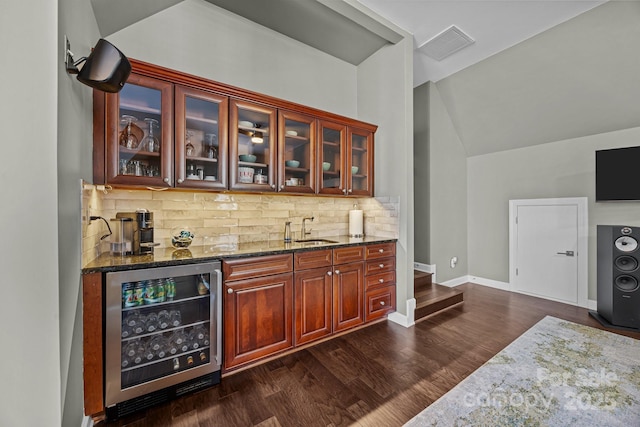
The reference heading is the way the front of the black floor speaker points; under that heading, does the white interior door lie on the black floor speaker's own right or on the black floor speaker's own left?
on the black floor speaker's own right

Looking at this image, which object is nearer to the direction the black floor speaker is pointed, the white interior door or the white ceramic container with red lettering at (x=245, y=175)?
the white ceramic container with red lettering

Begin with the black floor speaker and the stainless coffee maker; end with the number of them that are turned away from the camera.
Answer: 0

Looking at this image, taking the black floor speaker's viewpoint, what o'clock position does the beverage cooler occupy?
The beverage cooler is roughly at 1 o'clock from the black floor speaker.

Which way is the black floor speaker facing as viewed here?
toward the camera

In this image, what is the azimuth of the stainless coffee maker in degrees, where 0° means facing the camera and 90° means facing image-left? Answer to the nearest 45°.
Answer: approximately 315°

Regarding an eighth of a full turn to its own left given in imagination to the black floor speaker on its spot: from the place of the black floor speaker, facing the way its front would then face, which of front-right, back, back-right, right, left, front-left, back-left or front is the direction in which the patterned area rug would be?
front-right

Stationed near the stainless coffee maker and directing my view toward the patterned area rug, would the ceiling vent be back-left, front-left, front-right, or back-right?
front-left

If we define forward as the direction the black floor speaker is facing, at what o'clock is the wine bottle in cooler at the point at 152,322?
The wine bottle in cooler is roughly at 1 o'clock from the black floor speaker.

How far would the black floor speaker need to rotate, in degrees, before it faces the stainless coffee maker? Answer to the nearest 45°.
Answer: approximately 45° to its right
